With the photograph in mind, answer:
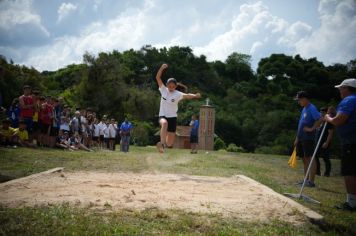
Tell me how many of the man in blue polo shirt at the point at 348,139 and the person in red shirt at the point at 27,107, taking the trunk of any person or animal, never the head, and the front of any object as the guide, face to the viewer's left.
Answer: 1

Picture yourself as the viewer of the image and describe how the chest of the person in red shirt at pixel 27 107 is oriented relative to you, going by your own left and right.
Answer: facing the viewer and to the right of the viewer

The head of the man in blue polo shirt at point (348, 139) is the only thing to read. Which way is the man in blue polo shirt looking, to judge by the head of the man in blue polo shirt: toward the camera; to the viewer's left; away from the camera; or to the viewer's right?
to the viewer's left

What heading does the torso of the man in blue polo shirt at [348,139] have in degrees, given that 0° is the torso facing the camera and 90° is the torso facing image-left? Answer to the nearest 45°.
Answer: approximately 90°

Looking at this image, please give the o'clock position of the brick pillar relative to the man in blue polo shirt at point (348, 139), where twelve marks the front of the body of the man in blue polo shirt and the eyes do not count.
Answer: The brick pillar is roughly at 2 o'clock from the man in blue polo shirt.

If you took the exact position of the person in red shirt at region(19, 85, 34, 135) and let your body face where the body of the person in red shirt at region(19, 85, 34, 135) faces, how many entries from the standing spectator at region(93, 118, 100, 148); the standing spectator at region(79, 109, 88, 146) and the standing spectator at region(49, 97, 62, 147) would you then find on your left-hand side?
3

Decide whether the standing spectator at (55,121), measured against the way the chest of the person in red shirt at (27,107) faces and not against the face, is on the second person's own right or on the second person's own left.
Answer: on the second person's own left
